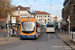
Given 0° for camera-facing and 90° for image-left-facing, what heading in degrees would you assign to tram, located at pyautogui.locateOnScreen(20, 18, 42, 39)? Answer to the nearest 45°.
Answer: approximately 0°
